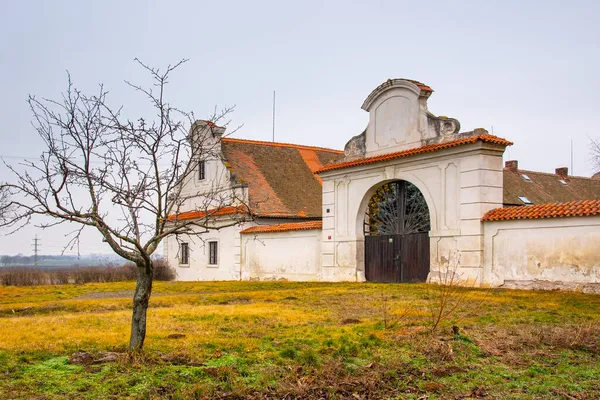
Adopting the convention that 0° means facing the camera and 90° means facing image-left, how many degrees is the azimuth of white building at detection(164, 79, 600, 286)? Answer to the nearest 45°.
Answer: approximately 45°

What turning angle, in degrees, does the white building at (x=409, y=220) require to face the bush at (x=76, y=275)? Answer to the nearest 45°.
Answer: approximately 90° to its right
